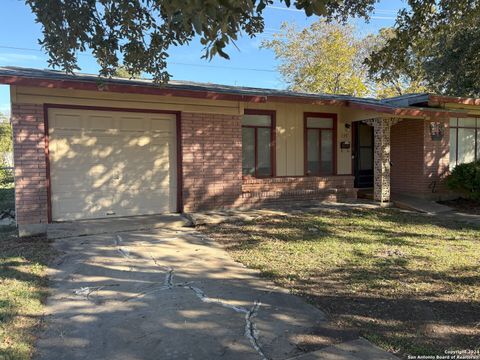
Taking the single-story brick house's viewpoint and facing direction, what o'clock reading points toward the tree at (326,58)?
The tree is roughly at 8 o'clock from the single-story brick house.

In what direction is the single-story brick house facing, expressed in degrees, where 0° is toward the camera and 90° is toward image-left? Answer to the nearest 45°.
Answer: approximately 315°

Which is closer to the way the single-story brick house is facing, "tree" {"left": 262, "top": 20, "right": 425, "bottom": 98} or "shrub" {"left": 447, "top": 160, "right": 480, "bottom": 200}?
the shrub

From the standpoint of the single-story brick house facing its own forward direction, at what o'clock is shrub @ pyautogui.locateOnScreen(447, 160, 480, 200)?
The shrub is roughly at 10 o'clock from the single-story brick house.
